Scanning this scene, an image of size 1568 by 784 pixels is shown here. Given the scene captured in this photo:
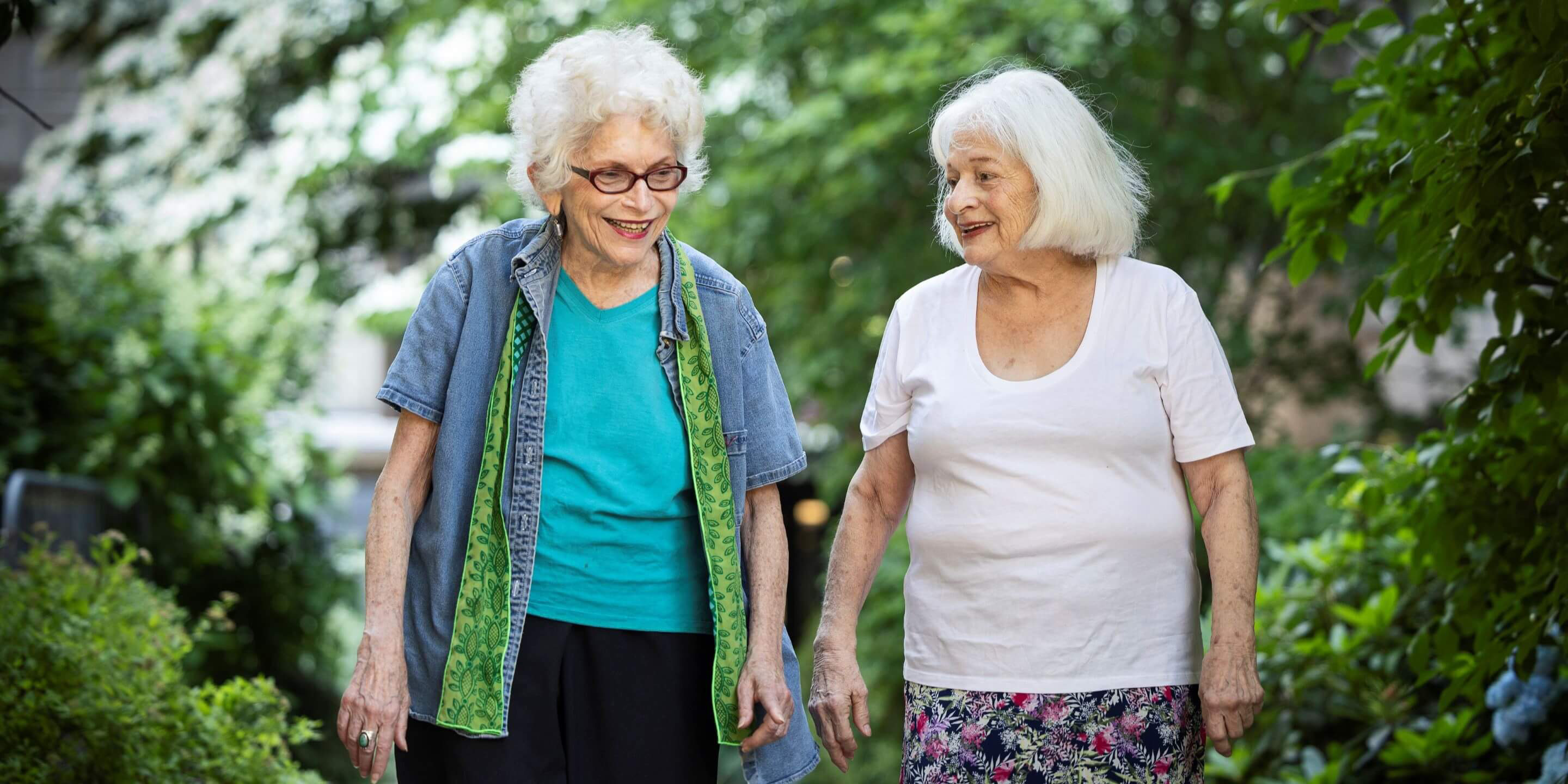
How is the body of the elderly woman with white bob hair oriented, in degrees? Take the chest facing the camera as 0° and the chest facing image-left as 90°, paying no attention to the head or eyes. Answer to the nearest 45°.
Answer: approximately 0°

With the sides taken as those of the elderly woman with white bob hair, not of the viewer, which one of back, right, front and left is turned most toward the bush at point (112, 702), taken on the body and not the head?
right

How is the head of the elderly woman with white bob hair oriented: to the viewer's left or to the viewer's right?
to the viewer's left

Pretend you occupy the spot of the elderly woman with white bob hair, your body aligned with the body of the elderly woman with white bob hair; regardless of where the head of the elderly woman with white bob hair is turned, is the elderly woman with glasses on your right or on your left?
on your right
